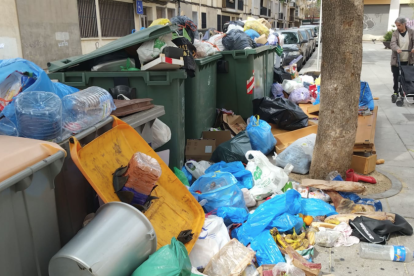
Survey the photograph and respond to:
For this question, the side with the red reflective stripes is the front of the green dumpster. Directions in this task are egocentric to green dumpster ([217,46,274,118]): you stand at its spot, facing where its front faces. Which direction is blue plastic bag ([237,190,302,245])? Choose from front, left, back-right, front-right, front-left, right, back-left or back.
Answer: front-right

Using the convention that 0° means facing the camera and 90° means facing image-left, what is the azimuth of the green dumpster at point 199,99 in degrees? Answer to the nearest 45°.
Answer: approximately 315°

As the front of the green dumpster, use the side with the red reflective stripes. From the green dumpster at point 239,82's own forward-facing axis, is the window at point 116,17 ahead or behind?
behind

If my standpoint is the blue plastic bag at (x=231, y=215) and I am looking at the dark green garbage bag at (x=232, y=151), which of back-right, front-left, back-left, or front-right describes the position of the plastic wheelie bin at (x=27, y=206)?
back-left

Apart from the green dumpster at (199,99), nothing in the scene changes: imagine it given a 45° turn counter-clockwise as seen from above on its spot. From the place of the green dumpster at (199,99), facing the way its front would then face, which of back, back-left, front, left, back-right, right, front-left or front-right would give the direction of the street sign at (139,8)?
left

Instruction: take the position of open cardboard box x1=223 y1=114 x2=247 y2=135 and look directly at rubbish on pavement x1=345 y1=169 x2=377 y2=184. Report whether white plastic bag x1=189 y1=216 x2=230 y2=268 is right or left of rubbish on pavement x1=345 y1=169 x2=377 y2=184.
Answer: right

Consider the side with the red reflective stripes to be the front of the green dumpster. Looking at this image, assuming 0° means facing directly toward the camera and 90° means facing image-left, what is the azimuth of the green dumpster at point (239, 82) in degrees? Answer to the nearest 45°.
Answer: approximately 315°

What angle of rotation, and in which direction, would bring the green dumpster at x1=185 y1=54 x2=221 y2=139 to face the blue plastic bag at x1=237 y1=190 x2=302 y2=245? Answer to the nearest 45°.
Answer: approximately 45° to its right
